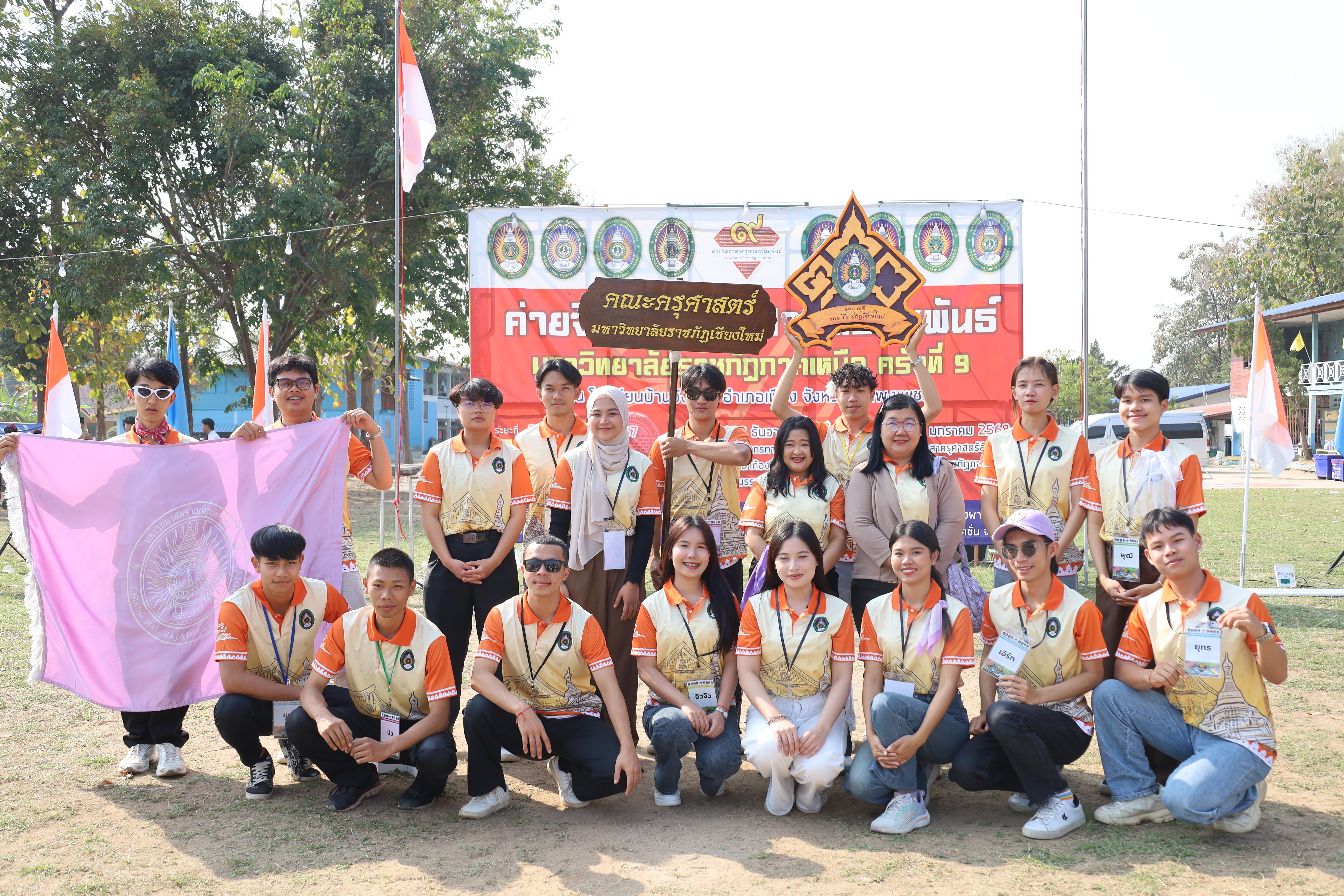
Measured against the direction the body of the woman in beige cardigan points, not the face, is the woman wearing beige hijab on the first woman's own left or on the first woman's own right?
on the first woman's own right

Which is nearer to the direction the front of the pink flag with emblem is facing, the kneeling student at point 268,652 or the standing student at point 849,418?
the kneeling student

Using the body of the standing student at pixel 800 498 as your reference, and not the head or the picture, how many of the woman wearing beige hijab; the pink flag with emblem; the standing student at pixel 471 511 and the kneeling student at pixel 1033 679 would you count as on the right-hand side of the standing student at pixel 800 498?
3

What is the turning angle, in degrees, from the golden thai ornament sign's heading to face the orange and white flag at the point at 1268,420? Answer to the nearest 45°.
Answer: approximately 90° to its left

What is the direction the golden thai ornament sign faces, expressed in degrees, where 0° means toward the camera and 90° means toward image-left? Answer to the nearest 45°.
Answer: approximately 0°
